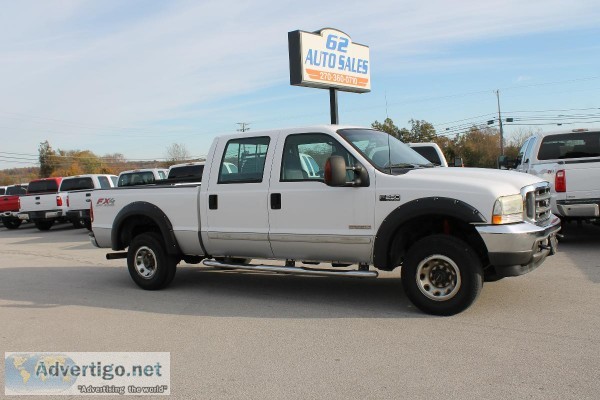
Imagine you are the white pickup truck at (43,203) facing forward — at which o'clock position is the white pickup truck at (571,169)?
the white pickup truck at (571,169) is roughly at 5 o'clock from the white pickup truck at (43,203).

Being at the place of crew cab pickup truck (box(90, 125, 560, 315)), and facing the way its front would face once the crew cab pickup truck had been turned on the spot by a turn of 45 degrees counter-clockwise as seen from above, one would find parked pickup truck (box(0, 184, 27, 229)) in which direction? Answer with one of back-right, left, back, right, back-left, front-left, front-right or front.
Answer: back-left

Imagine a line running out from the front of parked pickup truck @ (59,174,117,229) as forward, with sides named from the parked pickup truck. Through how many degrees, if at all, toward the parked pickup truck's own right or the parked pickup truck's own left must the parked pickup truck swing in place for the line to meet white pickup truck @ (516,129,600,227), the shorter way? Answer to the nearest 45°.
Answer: approximately 90° to the parked pickup truck's own right

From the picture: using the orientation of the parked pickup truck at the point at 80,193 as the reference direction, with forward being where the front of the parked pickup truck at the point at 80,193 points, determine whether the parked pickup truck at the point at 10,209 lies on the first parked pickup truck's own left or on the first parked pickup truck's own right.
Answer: on the first parked pickup truck's own left

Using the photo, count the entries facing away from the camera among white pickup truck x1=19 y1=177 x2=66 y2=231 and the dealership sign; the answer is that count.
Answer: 1

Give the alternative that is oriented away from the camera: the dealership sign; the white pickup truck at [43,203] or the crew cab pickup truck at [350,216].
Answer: the white pickup truck

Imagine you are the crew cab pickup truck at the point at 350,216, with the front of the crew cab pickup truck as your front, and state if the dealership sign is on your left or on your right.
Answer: on your left

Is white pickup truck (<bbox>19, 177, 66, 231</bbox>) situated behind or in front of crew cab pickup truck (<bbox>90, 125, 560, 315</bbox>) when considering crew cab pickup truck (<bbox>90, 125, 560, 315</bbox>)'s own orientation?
behind

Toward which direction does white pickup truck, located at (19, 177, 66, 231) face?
away from the camera

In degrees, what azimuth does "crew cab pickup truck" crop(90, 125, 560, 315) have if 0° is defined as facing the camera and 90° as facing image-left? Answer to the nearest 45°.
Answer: approximately 315°
